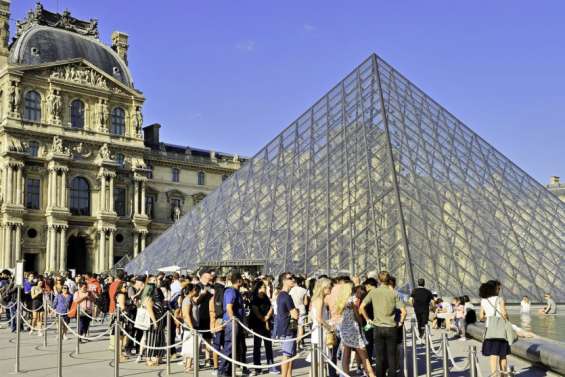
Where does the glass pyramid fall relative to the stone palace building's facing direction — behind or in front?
in front

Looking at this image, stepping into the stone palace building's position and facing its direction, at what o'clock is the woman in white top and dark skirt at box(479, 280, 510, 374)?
The woman in white top and dark skirt is roughly at 1 o'clock from the stone palace building.

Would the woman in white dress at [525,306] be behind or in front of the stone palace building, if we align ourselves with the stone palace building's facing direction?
in front

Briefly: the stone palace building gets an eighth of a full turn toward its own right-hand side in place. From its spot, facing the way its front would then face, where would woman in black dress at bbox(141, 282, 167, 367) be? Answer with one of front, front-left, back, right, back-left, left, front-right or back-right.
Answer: front

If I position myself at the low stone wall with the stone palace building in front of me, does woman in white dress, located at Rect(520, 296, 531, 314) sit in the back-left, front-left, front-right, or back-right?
front-right
